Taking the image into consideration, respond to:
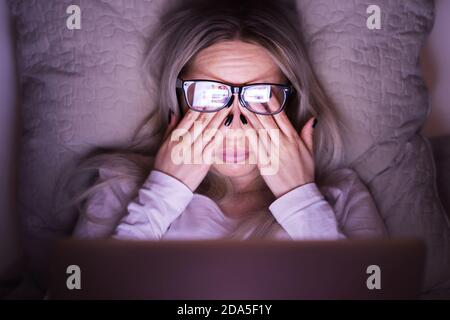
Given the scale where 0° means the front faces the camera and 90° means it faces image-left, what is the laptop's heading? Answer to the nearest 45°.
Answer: approximately 180°
